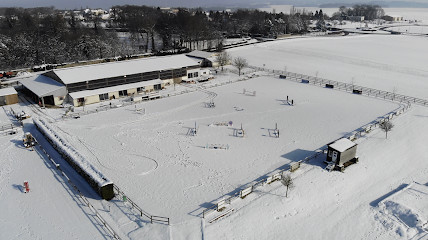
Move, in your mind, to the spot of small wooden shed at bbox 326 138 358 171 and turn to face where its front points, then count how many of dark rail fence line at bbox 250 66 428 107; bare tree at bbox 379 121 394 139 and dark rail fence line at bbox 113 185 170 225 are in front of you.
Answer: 1

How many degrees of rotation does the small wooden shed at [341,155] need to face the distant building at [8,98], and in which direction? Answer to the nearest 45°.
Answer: approximately 45° to its right

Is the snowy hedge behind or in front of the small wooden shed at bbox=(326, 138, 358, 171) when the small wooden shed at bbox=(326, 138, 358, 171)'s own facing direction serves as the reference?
in front

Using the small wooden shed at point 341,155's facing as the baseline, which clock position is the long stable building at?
The long stable building is roughly at 2 o'clock from the small wooden shed.

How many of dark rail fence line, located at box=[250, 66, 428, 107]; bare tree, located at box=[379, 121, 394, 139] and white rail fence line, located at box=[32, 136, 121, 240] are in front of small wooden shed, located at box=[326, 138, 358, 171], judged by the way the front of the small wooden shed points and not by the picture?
1

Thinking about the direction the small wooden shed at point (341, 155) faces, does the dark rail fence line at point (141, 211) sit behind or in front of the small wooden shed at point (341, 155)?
in front

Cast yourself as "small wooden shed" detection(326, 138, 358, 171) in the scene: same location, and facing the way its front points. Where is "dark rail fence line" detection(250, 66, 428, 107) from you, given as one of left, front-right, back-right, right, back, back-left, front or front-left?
back-right

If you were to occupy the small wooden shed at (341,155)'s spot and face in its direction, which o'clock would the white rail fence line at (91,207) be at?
The white rail fence line is roughly at 12 o'clock from the small wooden shed.

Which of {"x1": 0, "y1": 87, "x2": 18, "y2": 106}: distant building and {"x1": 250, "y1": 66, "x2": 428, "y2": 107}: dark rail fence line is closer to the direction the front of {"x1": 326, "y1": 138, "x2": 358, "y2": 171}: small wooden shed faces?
the distant building

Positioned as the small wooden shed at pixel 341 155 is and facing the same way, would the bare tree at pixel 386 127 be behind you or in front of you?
behind

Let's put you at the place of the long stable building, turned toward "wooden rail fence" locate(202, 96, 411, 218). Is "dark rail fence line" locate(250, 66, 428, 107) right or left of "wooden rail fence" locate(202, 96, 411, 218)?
left

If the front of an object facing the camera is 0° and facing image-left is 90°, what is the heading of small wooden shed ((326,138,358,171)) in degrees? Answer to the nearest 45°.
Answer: approximately 45°

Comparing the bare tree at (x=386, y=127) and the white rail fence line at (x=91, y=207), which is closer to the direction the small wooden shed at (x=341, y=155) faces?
the white rail fence line
